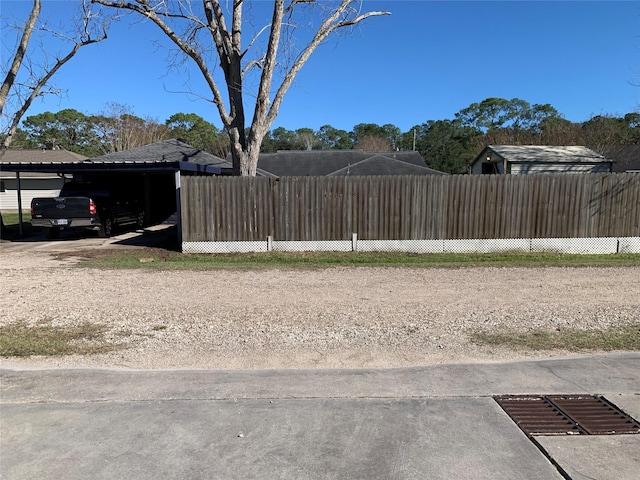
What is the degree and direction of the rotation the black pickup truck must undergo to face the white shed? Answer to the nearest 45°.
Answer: approximately 45° to its right

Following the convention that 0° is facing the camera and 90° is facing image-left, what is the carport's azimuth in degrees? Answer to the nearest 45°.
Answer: approximately 0°

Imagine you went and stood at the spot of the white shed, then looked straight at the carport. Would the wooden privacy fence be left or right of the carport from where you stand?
left

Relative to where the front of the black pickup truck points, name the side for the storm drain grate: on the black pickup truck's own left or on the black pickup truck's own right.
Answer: on the black pickup truck's own right

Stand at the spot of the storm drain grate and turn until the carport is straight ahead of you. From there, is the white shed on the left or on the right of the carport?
right

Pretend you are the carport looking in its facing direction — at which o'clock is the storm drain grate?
The storm drain grate is roughly at 12 o'clock from the carport.

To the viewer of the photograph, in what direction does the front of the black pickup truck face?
facing away from the viewer and to the right of the viewer

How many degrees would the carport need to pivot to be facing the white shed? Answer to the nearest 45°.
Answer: approximately 90° to its left

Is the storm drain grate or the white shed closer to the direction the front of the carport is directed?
the storm drain grate
